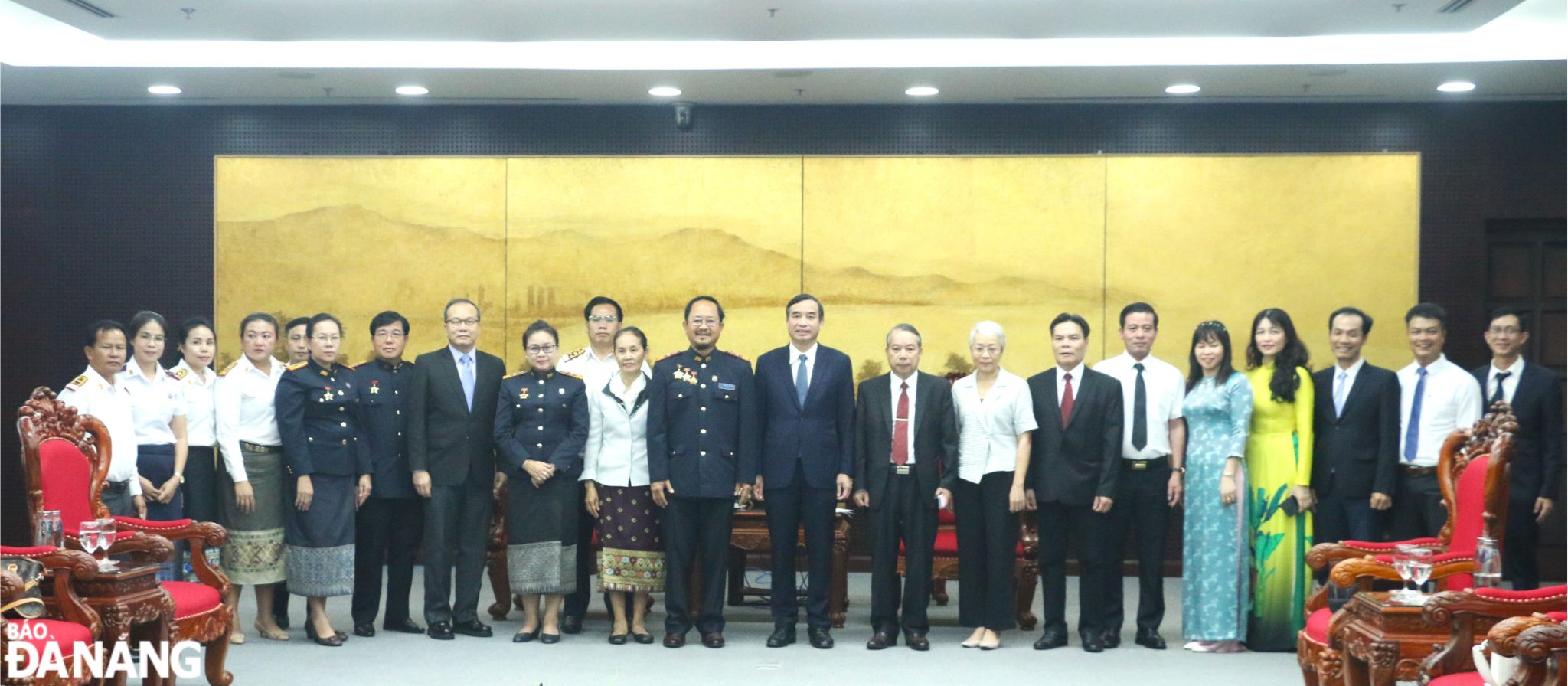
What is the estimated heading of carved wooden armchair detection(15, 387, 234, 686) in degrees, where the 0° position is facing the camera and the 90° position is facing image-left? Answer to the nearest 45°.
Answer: approximately 315°

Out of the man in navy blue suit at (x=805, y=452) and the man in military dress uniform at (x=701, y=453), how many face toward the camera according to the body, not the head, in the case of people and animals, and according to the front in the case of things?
2

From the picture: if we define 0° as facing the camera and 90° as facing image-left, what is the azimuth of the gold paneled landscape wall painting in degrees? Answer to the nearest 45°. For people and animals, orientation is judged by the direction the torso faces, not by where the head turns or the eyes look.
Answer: approximately 0°

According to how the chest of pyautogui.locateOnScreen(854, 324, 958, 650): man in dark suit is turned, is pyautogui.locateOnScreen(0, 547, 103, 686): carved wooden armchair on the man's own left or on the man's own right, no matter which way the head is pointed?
on the man's own right

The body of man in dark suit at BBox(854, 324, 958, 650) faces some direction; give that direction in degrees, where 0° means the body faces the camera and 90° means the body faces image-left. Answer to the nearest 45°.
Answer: approximately 0°
